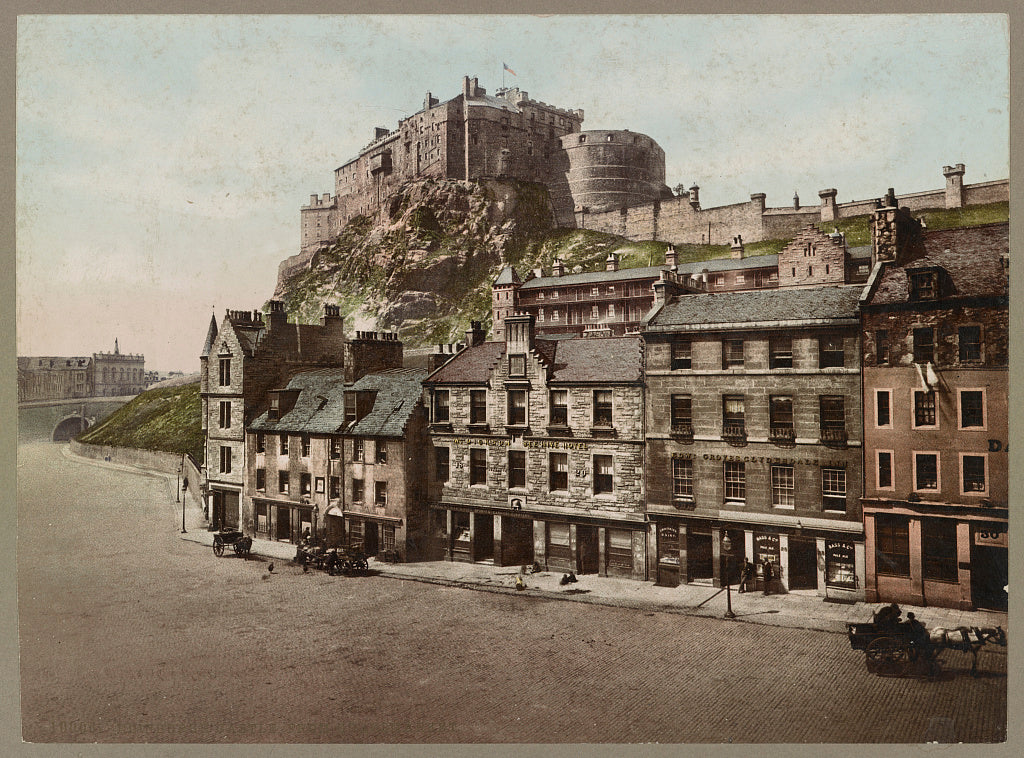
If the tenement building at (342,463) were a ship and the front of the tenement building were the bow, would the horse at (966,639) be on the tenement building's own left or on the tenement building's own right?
on the tenement building's own left

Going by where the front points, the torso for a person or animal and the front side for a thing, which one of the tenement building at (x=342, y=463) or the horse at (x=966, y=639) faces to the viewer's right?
the horse

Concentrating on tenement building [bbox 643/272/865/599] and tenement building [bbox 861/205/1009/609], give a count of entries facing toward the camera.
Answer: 2

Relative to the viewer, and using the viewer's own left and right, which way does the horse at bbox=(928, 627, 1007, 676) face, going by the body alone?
facing to the right of the viewer

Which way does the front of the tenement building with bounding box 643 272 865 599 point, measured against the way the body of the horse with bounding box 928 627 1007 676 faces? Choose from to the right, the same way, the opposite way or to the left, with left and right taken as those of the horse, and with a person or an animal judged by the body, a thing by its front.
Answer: to the right

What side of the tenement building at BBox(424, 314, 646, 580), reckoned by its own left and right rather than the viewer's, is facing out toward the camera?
front

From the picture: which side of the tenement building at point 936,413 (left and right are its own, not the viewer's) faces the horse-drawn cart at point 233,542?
right

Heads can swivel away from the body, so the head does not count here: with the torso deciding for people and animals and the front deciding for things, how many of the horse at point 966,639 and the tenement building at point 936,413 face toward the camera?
1

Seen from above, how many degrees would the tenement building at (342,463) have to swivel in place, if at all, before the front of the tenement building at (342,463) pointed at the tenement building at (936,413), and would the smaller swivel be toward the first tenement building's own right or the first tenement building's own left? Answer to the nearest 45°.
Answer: approximately 90° to the first tenement building's own left

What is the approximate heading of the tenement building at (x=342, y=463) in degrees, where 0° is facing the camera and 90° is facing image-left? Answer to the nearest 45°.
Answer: approximately 45°

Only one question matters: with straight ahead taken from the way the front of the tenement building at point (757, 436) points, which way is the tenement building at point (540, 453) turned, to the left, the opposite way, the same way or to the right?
the same way

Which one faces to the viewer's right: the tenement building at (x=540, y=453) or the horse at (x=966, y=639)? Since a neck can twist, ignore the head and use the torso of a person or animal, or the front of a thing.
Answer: the horse

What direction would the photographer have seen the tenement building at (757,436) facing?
facing the viewer

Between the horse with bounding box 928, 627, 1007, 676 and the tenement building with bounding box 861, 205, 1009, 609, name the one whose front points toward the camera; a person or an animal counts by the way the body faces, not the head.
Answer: the tenement building
